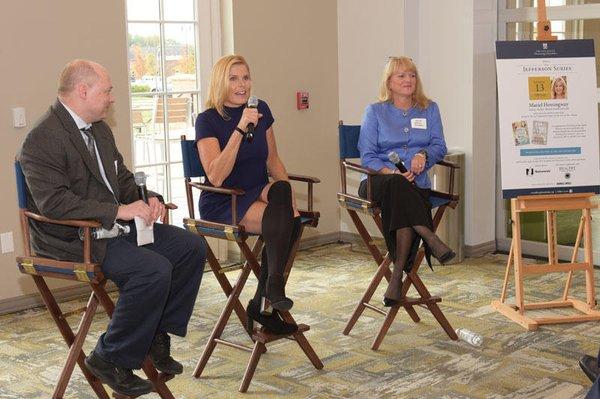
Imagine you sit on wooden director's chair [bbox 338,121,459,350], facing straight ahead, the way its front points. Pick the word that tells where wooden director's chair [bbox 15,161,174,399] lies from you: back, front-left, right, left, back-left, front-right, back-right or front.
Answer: right

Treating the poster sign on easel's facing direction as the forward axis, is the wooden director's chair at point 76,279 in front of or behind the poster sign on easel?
in front

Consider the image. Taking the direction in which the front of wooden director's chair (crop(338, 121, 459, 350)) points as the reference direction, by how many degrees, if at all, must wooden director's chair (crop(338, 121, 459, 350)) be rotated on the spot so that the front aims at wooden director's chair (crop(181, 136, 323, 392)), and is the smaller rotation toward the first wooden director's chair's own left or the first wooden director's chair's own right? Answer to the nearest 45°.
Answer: approximately 90° to the first wooden director's chair's own right

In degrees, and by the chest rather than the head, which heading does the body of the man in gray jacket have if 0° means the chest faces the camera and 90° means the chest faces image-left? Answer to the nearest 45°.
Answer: approximately 315°

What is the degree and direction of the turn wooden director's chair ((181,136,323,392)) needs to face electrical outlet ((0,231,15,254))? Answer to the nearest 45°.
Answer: approximately 180°

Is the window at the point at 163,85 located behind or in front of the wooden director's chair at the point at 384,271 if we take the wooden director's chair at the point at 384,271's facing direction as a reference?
behind

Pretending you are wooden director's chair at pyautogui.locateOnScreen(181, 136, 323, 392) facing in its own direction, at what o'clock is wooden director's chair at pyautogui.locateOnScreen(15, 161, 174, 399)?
wooden director's chair at pyautogui.locateOnScreen(15, 161, 174, 399) is roughly at 3 o'clock from wooden director's chair at pyautogui.locateOnScreen(181, 136, 323, 392).

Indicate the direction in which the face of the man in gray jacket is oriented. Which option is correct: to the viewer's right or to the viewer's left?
to the viewer's right

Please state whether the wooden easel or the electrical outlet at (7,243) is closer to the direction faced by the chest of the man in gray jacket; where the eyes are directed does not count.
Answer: the wooden easel

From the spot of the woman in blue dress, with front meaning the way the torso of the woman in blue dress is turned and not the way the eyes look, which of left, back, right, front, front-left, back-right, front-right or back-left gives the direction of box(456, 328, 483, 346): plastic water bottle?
front-left

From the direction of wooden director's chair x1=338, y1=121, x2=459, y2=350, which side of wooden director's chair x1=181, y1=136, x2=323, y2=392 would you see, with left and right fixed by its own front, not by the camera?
left

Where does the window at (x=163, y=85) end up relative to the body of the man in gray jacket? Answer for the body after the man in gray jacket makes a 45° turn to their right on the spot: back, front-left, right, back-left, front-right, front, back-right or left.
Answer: back
